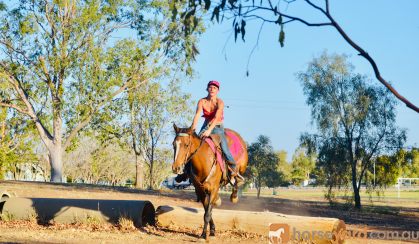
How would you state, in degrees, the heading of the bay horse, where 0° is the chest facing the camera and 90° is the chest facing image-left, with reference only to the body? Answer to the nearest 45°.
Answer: approximately 45°

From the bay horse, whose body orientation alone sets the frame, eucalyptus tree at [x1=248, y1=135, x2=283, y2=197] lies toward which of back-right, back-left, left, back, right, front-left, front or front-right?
back-right

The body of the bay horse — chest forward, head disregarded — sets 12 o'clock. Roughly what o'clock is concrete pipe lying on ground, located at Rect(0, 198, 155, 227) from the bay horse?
The concrete pipe lying on ground is roughly at 3 o'clock from the bay horse.

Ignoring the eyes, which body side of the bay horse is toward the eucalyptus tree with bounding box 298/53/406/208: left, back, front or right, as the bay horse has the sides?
back
